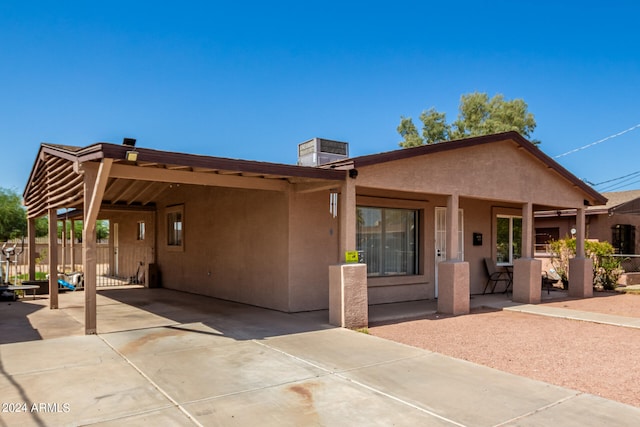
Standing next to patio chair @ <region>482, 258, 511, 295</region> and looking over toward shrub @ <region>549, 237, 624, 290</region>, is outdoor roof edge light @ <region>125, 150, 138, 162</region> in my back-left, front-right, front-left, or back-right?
back-right

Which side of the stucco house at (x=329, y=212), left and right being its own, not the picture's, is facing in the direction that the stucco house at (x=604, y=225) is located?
left

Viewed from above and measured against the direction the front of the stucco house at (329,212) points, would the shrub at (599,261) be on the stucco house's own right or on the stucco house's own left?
on the stucco house's own left

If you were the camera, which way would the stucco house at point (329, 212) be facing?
facing the viewer and to the right of the viewer
